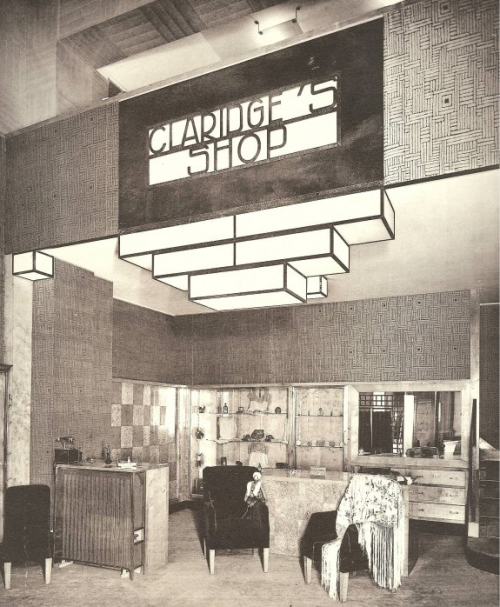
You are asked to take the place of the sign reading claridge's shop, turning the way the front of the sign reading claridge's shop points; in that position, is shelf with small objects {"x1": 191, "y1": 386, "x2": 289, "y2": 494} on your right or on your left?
on your right

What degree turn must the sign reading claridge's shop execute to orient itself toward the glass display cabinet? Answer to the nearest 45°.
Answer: approximately 135° to its right

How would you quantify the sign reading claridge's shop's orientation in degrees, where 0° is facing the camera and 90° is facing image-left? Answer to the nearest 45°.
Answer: approximately 45°

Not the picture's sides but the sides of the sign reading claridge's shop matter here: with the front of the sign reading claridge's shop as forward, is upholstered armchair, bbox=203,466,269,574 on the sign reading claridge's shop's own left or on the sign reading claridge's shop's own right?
on the sign reading claridge's shop's own right

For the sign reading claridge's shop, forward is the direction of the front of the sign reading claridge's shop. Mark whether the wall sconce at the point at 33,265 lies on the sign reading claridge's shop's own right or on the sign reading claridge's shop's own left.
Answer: on the sign reading claridge's shop's own right

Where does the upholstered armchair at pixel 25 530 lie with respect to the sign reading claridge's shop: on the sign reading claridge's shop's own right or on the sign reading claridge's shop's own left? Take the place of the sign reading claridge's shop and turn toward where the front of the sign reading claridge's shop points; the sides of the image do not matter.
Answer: on the sign reading claridge's shop's own right
